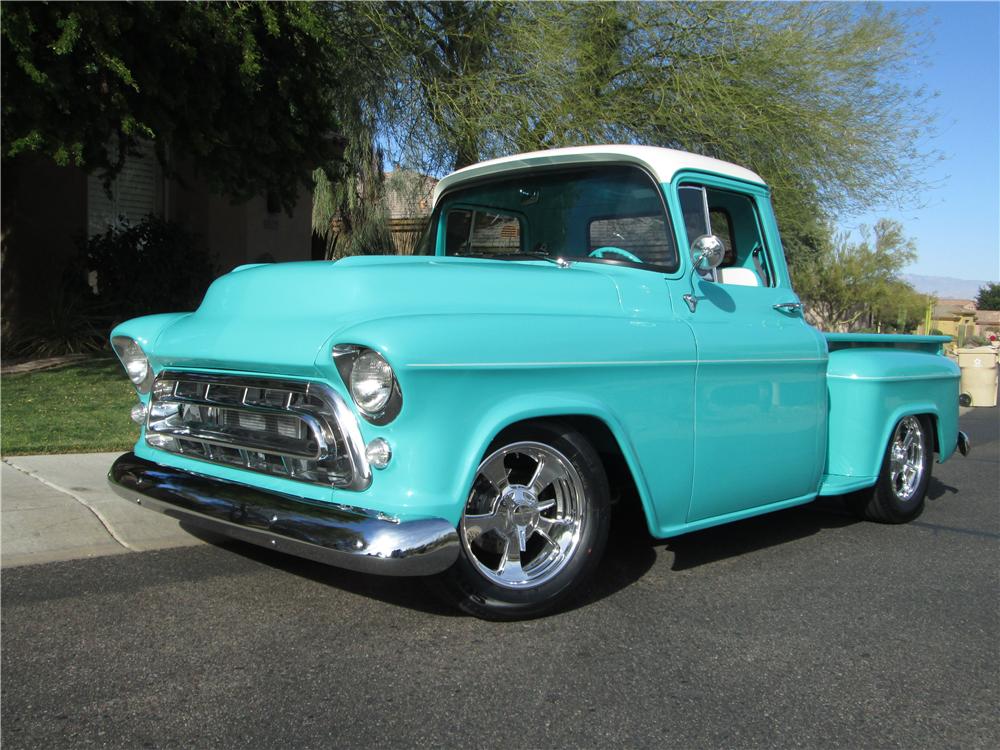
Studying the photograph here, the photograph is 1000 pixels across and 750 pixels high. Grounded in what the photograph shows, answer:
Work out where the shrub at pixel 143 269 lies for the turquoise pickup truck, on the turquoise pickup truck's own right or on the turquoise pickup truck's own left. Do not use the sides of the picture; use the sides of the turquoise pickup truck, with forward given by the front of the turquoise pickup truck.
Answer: on the turquoise pickup truck's own right

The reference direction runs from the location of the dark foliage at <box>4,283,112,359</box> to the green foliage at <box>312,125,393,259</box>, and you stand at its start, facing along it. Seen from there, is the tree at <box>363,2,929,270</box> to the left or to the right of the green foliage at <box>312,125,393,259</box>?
right

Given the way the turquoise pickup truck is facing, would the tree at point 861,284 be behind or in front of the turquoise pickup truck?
behind

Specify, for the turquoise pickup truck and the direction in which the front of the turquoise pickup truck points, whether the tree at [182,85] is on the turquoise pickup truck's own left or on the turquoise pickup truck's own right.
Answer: on the turquoise pickup truck's own right

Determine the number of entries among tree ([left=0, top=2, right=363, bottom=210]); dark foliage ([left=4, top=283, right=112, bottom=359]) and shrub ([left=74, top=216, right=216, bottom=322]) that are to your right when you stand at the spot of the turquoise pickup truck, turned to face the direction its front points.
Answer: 3

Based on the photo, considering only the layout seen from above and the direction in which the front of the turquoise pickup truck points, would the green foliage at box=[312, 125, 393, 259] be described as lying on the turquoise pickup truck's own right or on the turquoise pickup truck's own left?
on the turquoise pickup truck's own right

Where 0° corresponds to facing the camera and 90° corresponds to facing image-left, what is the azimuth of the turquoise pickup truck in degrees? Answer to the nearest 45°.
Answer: approximately 45°

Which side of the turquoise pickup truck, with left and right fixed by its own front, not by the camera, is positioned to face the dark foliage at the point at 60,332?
right
